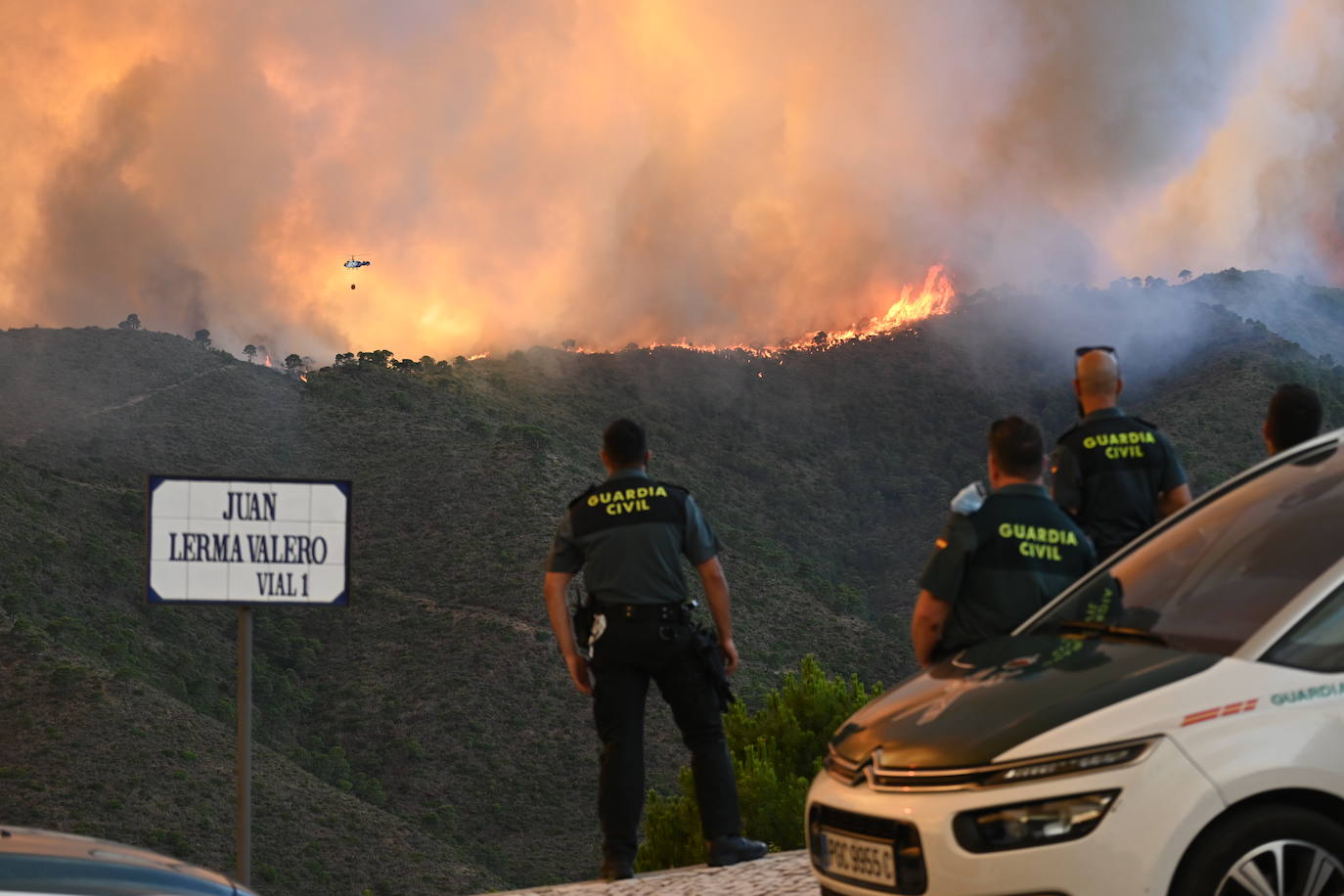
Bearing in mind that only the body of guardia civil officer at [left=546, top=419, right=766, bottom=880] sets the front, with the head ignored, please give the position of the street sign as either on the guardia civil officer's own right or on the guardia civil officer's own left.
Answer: on the guardia civil officer's own left

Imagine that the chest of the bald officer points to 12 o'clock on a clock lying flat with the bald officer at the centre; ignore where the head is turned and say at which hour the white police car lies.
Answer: The white police car is roughly at 6 o'clock from the bald officer.

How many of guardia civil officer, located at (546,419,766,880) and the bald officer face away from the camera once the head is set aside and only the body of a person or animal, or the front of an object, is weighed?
2

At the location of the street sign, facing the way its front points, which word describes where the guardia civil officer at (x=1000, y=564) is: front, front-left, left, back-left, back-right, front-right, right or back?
front-left

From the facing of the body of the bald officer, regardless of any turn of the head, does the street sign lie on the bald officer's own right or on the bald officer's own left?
on the bald officer's own left

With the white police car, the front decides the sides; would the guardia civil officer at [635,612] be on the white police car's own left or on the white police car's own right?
on the white police car's own right

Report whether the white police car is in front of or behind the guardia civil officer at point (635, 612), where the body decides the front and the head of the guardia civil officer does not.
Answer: behind

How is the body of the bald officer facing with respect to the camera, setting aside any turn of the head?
away from the camera

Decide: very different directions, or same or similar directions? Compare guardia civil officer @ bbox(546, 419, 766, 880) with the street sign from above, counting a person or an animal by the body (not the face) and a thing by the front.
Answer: very different directions

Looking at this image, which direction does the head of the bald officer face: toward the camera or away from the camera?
away from the camera

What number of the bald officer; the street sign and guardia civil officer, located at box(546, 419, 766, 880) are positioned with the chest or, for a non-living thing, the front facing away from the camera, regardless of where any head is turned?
2

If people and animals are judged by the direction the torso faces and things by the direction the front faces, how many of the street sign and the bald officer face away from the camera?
1

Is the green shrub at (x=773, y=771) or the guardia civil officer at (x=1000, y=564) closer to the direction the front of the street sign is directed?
the guardia civil officer

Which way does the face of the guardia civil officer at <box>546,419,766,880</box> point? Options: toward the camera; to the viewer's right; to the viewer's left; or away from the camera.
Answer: away from the camera

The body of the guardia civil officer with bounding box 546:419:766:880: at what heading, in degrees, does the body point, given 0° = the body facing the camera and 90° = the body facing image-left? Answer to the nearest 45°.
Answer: approximately 180°
